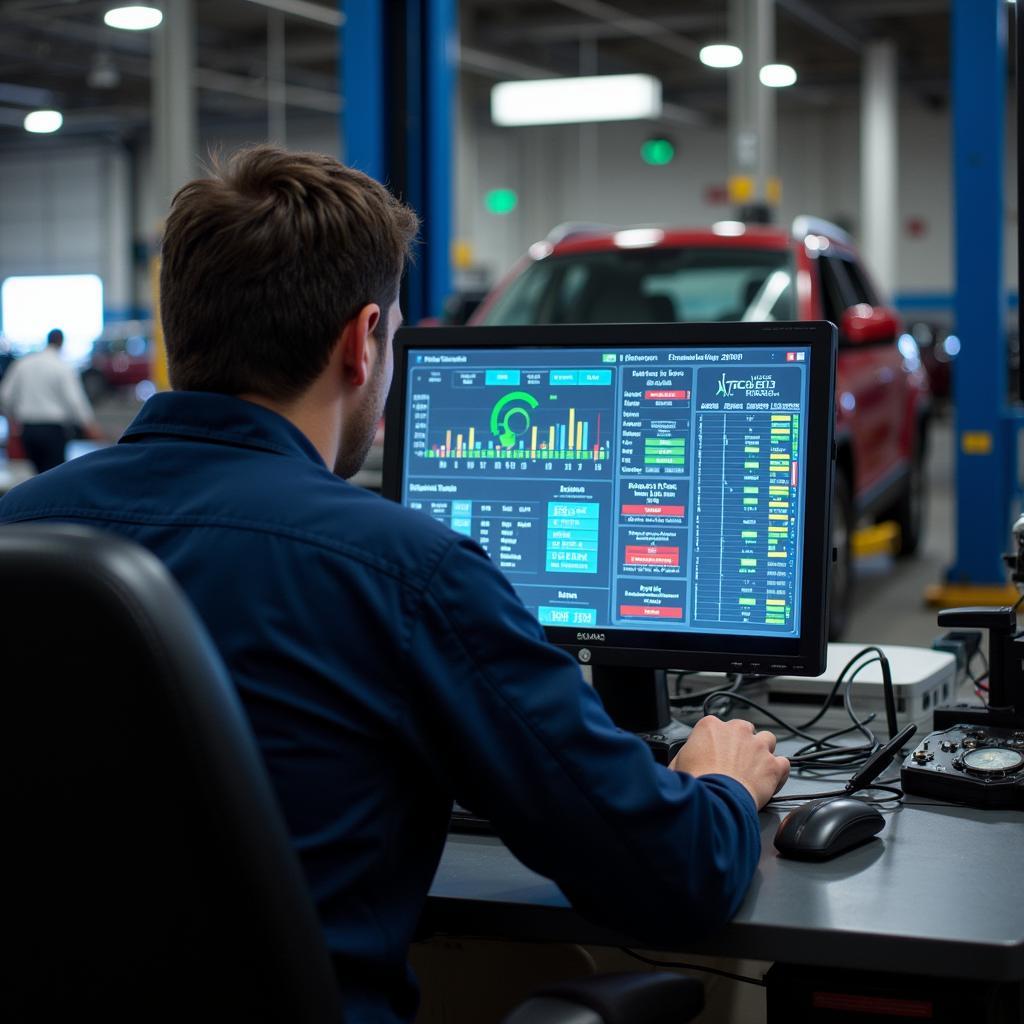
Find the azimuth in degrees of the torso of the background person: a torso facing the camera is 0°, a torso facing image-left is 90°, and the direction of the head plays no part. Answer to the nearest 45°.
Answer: approximately 180°

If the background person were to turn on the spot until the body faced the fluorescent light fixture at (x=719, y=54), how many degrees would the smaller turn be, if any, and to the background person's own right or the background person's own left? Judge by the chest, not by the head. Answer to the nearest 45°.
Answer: approximately 90° to the background person's own right

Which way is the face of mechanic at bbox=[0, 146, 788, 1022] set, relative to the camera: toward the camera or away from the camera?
away from the camera

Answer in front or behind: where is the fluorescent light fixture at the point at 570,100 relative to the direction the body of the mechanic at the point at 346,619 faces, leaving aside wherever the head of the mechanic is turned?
in front

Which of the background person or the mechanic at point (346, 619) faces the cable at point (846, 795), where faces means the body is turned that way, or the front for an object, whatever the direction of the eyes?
the mechanic

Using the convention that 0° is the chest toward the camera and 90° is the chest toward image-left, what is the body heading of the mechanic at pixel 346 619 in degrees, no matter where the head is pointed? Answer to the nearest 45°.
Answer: approximately 225°

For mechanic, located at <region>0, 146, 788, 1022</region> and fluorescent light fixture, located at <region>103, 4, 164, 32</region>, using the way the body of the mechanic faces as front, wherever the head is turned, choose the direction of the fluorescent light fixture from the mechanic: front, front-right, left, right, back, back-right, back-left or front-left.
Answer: front-left

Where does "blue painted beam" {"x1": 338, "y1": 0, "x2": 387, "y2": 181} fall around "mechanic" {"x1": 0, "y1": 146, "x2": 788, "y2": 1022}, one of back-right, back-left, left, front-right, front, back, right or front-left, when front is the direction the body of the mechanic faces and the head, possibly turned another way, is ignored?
front-left

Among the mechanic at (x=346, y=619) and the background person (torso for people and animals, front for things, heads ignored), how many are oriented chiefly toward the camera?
0

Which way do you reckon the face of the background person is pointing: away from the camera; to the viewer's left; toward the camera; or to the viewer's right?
away from the camera
